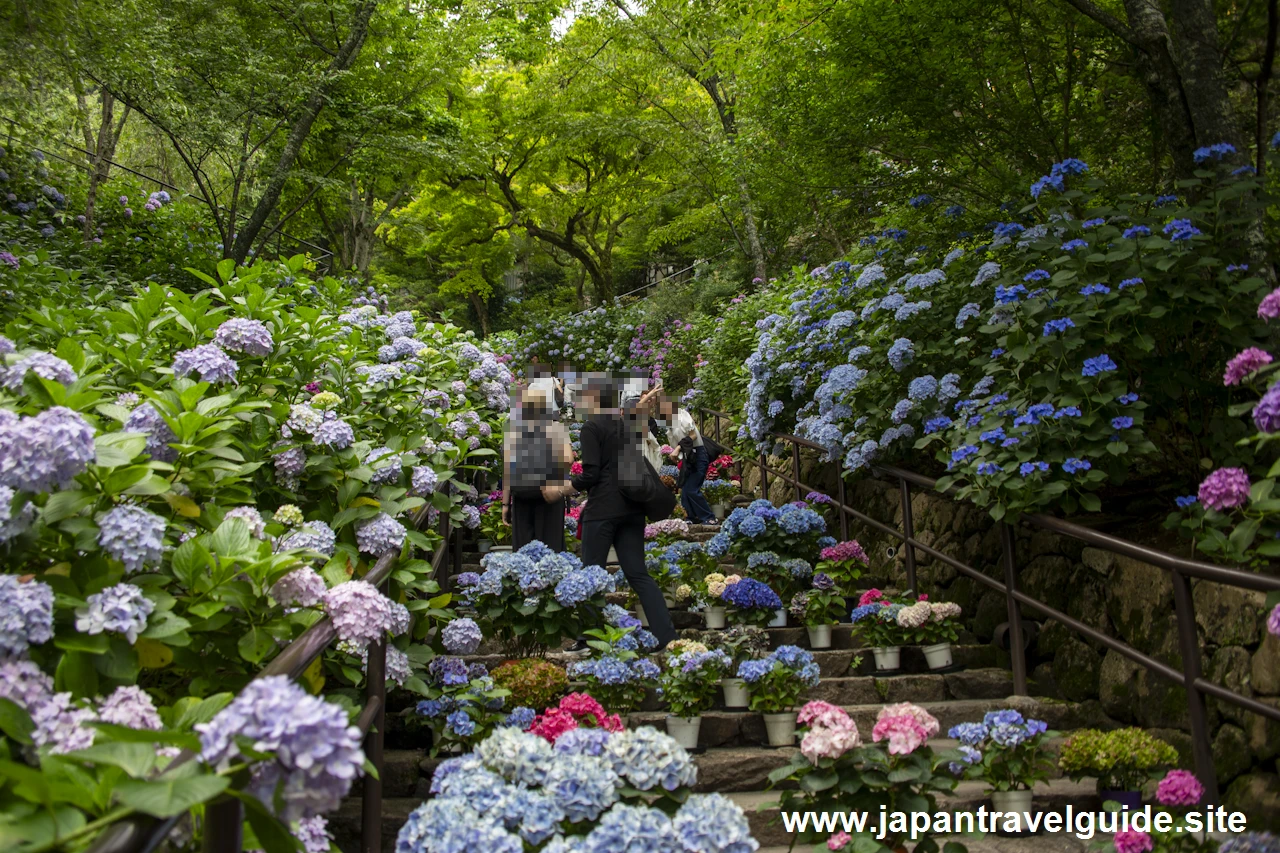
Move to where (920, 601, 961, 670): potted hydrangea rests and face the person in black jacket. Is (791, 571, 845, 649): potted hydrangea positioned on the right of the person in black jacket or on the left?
right

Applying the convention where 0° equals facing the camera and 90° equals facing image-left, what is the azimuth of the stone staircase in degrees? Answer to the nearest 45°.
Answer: approximately 0°

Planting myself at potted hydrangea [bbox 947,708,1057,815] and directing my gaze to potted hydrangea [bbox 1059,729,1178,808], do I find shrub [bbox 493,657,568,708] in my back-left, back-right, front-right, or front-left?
back-left
